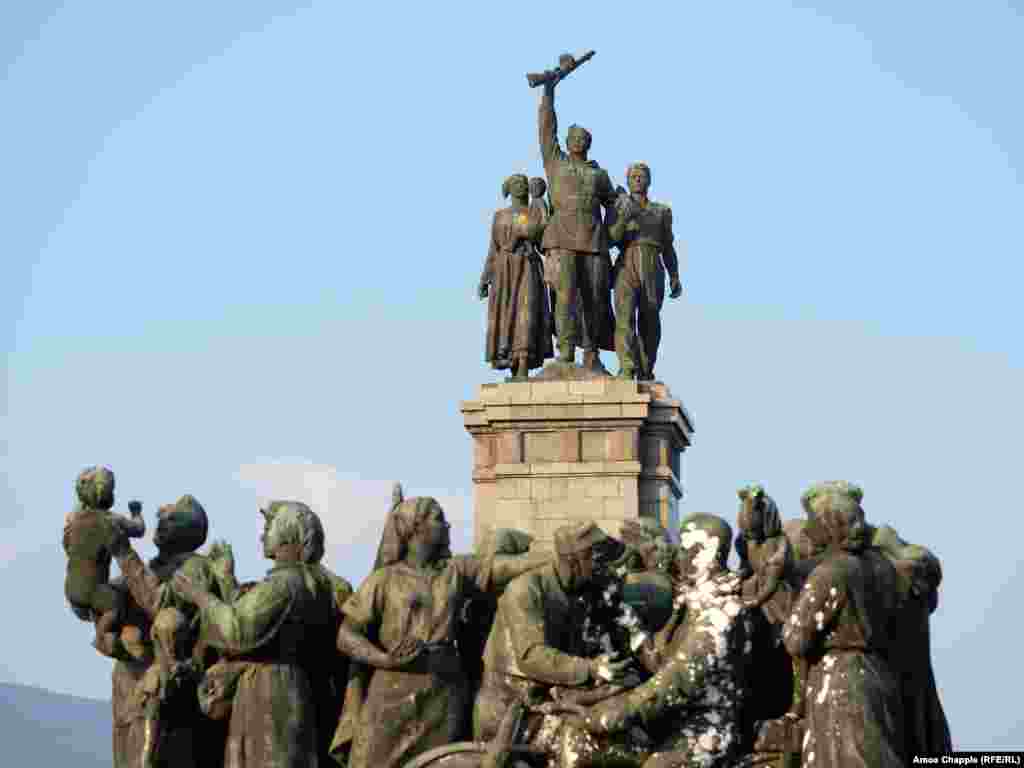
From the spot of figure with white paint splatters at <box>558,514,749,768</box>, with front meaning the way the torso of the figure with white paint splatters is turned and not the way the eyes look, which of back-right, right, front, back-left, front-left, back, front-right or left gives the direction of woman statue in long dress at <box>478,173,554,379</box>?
right

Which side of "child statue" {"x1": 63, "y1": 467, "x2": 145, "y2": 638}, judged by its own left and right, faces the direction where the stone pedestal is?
front

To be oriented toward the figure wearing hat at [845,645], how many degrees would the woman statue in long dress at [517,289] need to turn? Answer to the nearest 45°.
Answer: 0° — it already faces them

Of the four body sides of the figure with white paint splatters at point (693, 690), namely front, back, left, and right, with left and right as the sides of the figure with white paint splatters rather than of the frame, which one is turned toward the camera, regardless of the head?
left

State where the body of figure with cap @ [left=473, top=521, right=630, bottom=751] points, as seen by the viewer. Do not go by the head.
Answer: to the viewer's right

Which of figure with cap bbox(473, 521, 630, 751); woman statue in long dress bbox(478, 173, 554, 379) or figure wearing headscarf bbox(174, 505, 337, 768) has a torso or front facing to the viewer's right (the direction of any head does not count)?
the figure with cap

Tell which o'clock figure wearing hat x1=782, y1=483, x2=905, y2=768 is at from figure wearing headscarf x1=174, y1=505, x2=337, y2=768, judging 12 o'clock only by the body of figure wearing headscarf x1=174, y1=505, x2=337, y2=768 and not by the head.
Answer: figure wearing hat x1=782, y1=483, x2=905, y2=768 is roughly at 5 o'clock from figure wearing headscarf x1=174, y1=505, x2=337, y2=768.

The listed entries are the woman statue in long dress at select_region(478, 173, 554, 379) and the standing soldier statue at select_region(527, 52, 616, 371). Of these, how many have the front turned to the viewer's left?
0

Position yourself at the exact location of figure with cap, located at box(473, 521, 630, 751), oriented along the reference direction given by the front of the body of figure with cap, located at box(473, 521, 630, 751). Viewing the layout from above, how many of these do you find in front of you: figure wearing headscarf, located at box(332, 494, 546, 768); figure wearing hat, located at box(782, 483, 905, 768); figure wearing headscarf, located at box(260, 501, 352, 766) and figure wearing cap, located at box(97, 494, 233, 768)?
1
